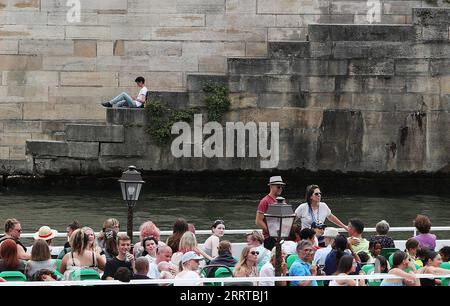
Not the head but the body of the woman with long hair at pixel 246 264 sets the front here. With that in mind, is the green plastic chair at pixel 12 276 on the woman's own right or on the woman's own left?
on the woman's own right

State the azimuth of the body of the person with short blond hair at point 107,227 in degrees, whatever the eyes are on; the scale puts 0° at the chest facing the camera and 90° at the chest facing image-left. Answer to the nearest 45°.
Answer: approximately 315°

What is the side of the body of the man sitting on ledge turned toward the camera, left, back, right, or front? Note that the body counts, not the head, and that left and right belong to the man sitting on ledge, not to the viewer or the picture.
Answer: left

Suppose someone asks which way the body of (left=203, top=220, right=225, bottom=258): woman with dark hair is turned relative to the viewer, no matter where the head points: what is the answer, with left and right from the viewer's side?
facing the viewer and to the right of the viewer

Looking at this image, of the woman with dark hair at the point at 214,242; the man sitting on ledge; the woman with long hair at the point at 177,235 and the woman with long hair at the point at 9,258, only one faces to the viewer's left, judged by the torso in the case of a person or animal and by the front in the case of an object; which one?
the man sitting on ledge

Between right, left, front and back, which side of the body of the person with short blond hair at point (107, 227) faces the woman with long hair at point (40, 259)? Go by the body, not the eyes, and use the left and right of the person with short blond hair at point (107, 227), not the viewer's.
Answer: right

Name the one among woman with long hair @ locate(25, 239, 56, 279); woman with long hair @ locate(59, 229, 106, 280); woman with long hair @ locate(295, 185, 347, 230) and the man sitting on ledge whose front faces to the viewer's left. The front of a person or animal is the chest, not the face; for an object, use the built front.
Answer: the man sitting on ledge
